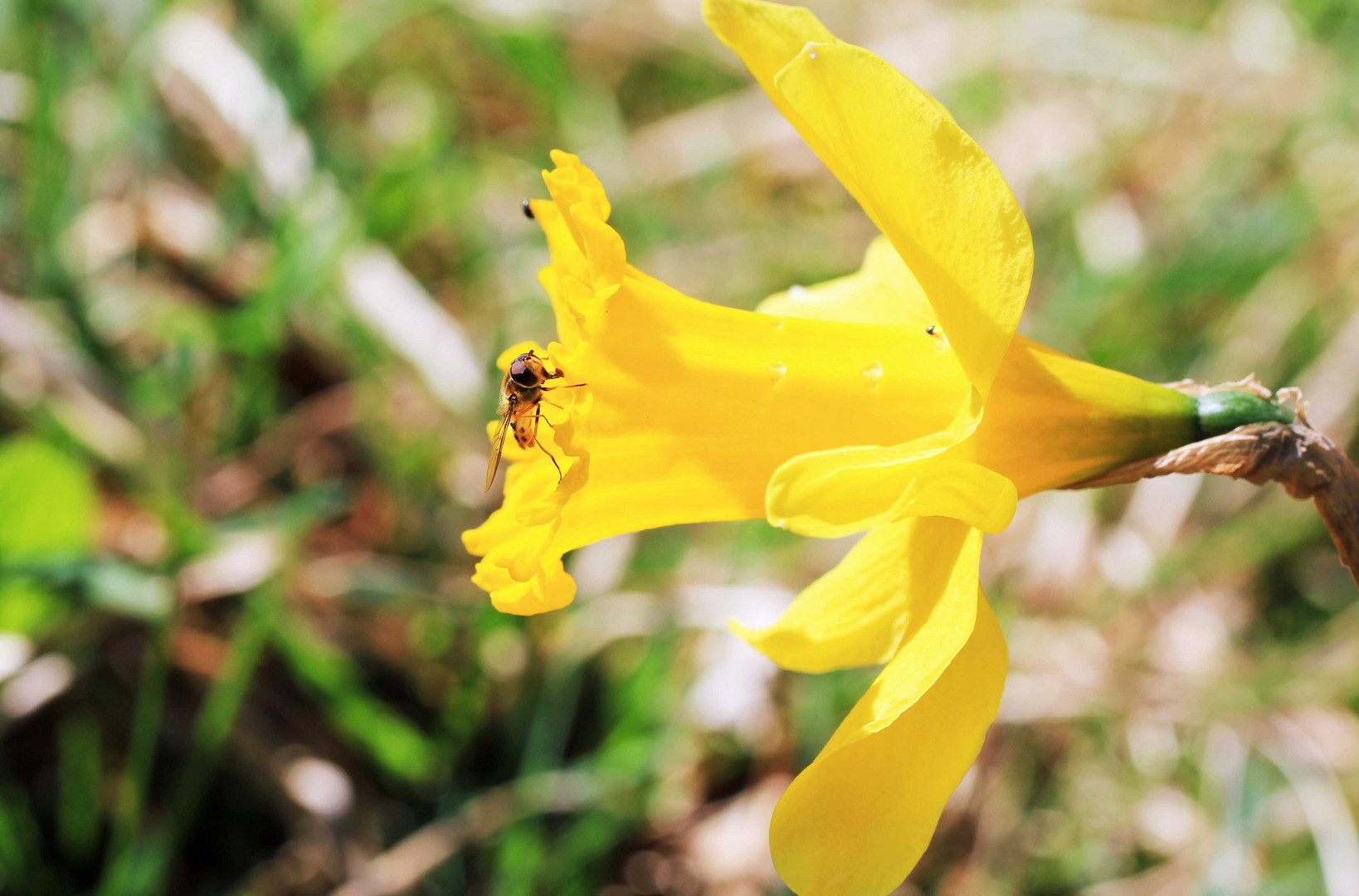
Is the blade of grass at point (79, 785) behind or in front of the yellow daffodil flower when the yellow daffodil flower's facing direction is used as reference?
in front

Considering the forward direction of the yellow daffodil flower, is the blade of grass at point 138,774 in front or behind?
in front

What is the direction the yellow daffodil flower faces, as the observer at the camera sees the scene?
facing to the left of the viewer
